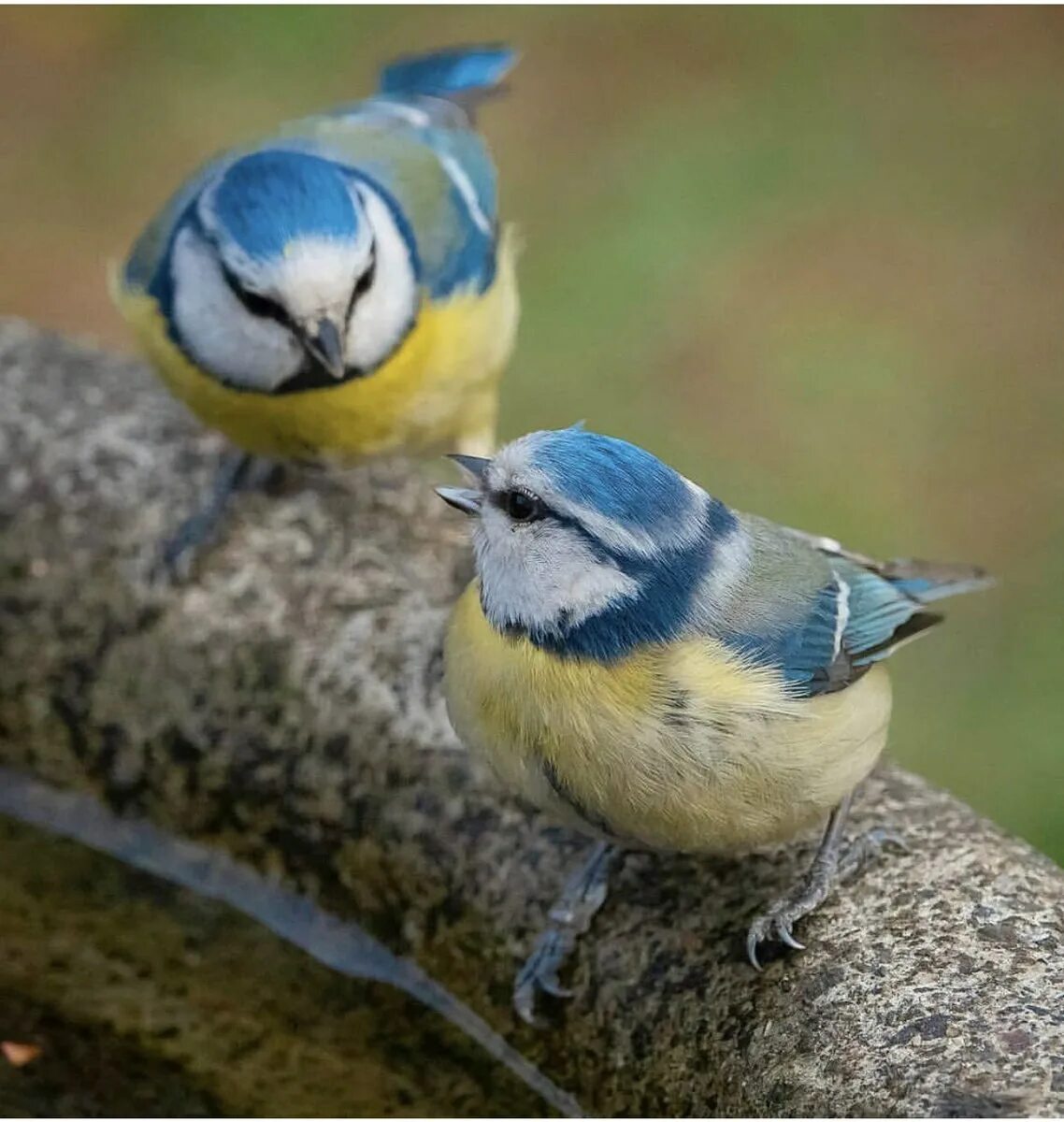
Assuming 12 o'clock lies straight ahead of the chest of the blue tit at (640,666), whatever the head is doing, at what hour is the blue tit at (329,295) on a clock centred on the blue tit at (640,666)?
the blue tit at (329,295) is roughly at 3 o'clock from the blue tit at (640,666).

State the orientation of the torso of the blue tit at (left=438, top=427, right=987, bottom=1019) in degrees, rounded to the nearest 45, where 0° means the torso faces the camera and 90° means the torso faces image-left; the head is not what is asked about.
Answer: approximately 45°
